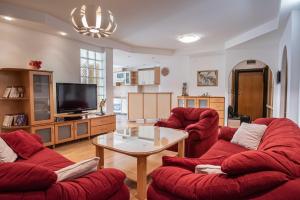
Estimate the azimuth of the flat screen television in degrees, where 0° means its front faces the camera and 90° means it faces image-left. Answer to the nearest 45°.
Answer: approximately 315°

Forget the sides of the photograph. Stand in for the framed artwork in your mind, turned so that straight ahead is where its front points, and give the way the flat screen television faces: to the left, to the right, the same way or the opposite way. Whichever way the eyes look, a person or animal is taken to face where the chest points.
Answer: to the left

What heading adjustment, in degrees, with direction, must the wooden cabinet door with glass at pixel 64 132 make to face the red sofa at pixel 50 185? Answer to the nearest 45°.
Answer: approximately 45° to its right

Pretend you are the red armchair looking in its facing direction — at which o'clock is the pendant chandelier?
The pendant chandelier is roughly at 12 o'clock from the red armchair.
